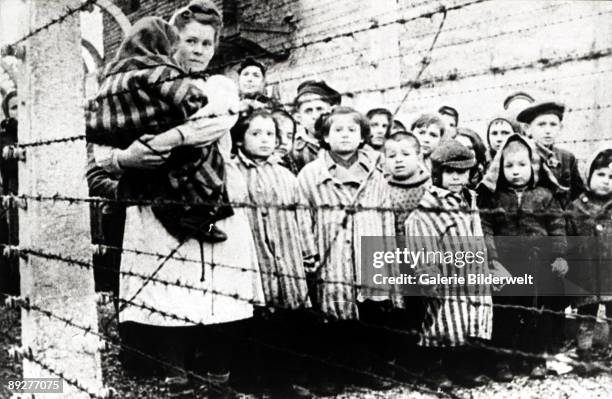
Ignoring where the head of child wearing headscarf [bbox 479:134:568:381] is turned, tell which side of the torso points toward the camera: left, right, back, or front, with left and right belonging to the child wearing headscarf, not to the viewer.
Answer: front

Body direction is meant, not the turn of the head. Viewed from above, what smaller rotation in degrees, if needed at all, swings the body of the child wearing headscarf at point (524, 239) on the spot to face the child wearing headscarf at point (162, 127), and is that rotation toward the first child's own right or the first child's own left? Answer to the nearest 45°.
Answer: approximately 90° to the first child's own right

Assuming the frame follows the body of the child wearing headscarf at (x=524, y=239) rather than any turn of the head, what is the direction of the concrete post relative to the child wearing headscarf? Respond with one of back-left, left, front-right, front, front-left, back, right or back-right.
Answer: right

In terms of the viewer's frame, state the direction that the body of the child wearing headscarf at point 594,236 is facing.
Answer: toward the camera

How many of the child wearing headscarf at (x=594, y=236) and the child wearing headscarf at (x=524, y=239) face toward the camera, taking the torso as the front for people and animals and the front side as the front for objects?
2
